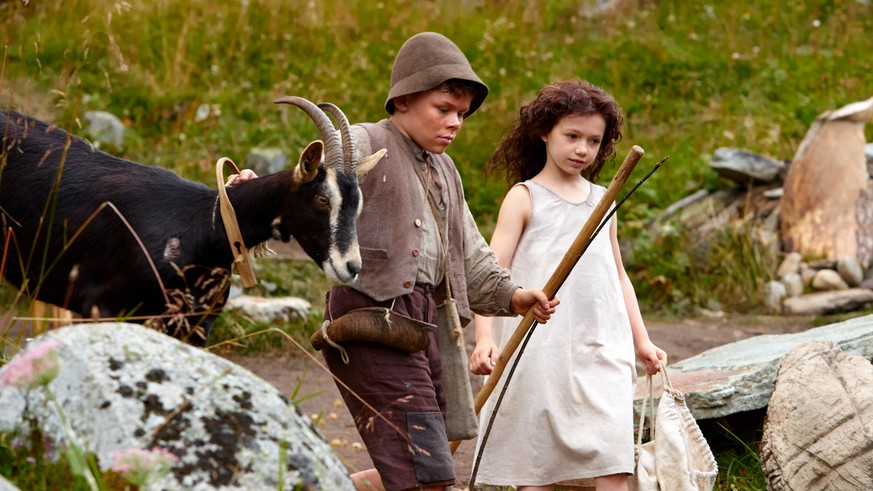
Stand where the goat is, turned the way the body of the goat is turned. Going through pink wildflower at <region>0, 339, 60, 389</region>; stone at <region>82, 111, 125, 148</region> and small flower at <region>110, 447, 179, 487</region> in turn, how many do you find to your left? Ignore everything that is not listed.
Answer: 1

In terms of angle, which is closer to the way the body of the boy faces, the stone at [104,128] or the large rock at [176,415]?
the large rock

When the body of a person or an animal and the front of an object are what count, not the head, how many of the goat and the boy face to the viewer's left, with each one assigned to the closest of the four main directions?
0

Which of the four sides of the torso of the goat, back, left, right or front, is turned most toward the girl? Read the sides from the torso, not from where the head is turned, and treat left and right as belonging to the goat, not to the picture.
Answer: front

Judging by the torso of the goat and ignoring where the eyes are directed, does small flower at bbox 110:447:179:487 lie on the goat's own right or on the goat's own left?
on the goat's own right

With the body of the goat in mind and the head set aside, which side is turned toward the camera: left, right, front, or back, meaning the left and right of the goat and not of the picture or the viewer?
right

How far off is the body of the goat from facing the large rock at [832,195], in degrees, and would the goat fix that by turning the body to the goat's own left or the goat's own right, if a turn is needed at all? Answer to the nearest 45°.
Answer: approximately 45° to the goat's own left

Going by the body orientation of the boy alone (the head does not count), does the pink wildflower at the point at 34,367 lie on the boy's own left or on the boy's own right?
on the boy's own right

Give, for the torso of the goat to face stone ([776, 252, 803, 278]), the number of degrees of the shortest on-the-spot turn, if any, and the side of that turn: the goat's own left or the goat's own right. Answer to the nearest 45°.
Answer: approximately 45° to the goat's own left

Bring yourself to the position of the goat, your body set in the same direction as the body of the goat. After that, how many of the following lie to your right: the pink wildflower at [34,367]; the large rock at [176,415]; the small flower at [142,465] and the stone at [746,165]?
3

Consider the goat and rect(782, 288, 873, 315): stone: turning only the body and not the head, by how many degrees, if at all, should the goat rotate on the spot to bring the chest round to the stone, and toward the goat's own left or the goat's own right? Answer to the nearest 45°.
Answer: approximately 45° to the goat's own left

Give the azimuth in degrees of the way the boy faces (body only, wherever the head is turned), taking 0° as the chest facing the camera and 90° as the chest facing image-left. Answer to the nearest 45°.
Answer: approximately 315°

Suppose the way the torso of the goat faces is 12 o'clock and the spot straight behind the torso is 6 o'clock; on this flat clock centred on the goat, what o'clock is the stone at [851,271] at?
The stone is roughly at 11 o'clock from the goat.

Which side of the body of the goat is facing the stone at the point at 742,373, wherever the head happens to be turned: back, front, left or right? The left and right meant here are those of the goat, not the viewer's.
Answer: front

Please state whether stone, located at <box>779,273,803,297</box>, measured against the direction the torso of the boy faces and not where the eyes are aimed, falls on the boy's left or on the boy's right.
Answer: on the boy's left

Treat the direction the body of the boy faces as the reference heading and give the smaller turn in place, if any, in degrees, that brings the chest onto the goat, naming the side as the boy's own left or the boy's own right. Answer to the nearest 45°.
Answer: approximately 135° to the boy's own right
